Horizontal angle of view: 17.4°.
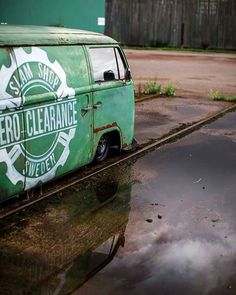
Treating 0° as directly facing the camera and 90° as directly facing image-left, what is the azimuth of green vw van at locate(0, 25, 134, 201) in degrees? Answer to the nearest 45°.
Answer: approximately 225°

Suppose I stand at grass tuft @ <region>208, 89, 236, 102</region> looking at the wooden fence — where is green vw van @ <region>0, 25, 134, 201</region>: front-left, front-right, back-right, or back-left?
back-left

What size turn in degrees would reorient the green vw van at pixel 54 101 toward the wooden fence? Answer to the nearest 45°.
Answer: approximately 45° to its left

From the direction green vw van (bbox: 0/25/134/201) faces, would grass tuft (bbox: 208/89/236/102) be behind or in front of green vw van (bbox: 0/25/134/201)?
in front

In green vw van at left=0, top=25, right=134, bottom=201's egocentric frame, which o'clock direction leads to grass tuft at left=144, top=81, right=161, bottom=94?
The grass tuft is roughly at 11 o'clock from the green vw van.
